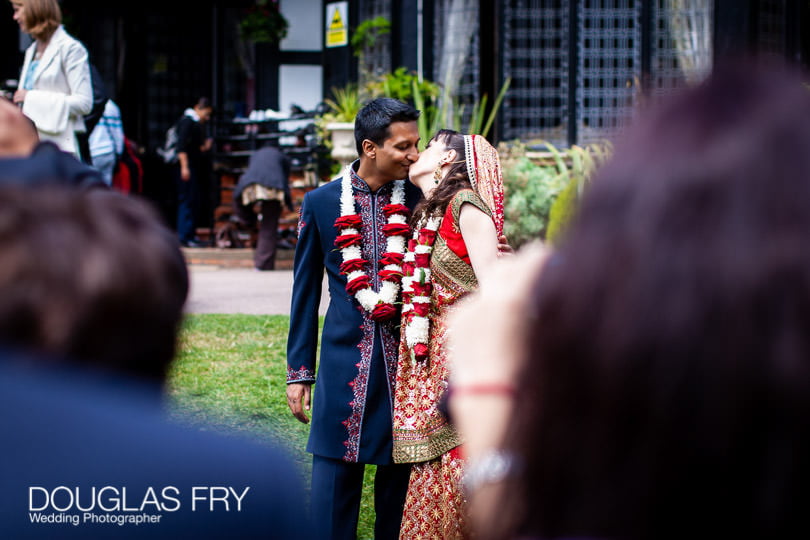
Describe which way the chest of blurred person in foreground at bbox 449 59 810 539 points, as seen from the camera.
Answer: away from the camera

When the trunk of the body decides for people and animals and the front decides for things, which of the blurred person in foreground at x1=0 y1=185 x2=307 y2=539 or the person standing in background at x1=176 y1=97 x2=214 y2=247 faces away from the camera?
the blurred person in foreground

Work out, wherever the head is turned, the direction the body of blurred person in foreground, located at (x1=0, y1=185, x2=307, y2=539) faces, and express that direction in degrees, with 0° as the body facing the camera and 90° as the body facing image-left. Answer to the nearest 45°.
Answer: approximately 180°

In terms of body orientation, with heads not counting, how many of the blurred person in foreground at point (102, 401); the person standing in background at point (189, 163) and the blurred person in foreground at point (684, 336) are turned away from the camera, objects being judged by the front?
2

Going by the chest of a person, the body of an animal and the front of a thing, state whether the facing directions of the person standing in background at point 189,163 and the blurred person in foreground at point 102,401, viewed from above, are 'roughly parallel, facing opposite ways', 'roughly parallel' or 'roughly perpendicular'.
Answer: roughly perpendicular

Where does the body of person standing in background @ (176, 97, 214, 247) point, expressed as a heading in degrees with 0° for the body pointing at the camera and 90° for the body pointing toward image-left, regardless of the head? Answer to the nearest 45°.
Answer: approximately 270°

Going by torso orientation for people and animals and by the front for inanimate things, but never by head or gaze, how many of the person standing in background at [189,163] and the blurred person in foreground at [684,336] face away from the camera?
1

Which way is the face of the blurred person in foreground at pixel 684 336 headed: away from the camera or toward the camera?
away from the camera

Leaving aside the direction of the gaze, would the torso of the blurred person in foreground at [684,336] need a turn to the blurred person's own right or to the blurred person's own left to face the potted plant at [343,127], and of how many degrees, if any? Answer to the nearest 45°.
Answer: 0° — they already face it
